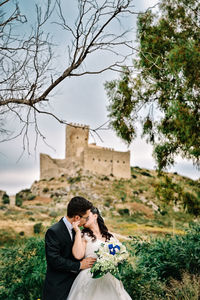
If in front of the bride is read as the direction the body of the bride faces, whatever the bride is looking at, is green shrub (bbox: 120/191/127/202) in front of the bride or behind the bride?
behind

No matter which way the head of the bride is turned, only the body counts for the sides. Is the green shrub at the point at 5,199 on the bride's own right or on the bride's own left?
on the bride's own right

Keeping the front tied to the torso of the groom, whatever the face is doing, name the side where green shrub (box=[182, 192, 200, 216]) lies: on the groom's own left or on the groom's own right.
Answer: on the groom's own left

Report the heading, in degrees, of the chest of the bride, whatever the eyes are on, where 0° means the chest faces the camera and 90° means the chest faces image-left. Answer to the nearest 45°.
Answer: approximately 45°

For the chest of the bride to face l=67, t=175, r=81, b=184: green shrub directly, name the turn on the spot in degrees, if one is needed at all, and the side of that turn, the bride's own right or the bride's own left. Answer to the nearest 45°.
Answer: approximately 135° to the bride's own right

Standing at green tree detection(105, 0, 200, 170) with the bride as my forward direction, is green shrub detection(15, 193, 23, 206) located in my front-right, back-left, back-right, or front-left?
back-right

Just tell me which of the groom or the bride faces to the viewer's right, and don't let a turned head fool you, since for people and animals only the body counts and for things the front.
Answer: the groom

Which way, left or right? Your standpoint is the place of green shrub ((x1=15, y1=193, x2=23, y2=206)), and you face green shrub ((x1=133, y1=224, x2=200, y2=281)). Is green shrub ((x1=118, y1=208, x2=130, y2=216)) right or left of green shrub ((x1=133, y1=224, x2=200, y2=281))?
left

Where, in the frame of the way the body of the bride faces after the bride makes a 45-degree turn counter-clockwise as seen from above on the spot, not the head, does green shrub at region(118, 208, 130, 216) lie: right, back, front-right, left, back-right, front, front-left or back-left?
back

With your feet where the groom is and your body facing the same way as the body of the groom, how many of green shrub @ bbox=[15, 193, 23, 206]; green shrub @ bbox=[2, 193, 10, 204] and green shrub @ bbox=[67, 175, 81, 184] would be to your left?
3

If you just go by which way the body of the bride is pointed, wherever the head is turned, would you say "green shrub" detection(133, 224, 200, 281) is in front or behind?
behind

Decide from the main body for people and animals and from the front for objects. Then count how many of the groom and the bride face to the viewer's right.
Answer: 1

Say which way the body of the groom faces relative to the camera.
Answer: to the viewer's right

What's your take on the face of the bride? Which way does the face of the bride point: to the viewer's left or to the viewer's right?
to the viewer's left

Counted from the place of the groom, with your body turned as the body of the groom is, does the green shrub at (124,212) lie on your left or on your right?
on your left
